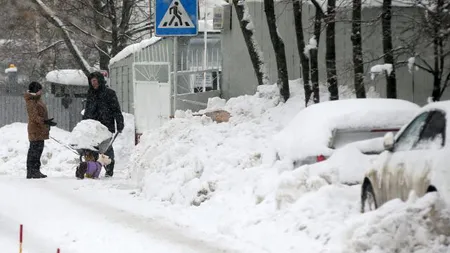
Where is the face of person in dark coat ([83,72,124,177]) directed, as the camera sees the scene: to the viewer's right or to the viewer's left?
to the viewer's left

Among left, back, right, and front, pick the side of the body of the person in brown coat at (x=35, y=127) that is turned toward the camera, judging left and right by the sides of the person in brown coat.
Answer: right

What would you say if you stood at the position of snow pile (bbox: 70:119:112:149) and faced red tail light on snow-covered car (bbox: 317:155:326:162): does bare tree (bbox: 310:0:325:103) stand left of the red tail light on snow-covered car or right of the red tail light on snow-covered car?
left

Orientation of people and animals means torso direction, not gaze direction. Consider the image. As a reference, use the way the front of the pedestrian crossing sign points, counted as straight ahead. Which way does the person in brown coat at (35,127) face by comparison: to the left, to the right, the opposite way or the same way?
to the left

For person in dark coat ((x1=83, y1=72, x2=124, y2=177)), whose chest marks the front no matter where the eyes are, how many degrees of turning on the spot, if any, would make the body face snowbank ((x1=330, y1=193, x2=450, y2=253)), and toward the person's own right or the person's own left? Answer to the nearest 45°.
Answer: approximately 45° to the person's own left

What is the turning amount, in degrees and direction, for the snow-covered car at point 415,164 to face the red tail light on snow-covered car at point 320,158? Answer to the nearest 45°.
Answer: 0° — it already faces it
